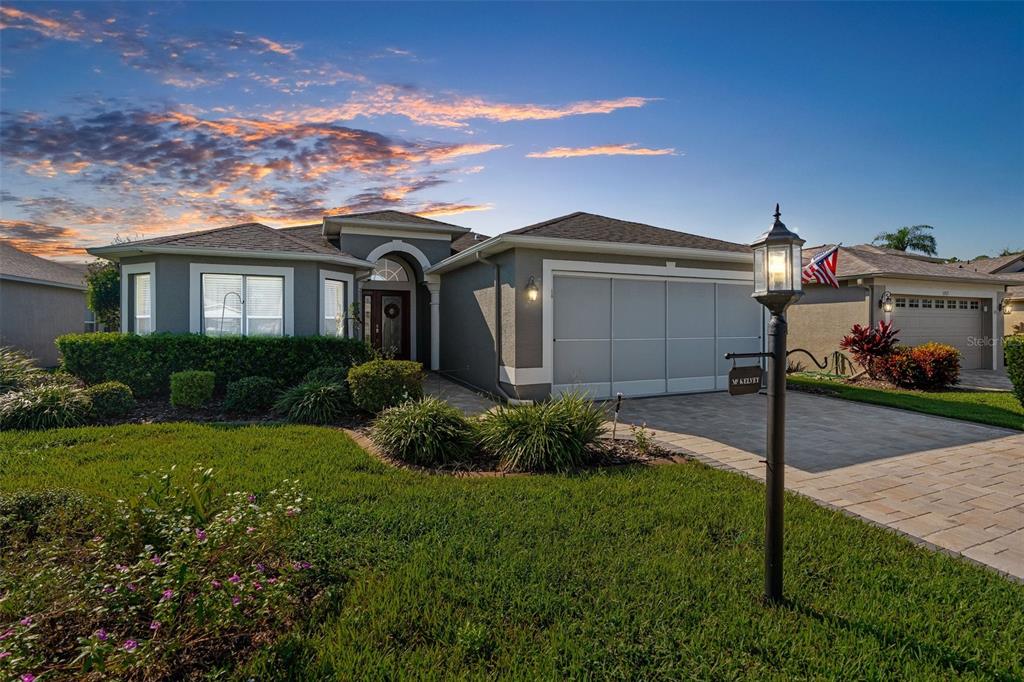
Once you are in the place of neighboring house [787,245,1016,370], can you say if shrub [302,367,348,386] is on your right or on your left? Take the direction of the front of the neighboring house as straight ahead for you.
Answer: on your right

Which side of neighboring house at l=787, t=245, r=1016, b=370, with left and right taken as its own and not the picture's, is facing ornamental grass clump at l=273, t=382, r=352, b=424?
right

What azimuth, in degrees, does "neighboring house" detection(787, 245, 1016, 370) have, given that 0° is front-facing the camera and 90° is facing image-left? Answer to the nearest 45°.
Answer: approximately 315°

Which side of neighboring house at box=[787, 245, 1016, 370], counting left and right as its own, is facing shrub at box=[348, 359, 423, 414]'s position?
right

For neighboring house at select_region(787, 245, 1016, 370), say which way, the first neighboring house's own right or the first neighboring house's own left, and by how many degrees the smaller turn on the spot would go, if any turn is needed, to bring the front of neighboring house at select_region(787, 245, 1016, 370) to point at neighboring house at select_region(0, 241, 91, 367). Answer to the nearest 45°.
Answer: approximately 90° to the first neighboring house's own right

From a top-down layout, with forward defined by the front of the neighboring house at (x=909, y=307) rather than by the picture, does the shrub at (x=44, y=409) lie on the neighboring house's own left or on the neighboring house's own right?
on the neighboring house's own right

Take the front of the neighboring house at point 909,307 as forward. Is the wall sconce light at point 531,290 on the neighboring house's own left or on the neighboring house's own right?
on the neighboring house's own right

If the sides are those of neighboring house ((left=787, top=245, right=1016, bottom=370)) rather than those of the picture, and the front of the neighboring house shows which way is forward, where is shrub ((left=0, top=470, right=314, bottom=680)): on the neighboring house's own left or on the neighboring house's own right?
on the neighboring house's own right

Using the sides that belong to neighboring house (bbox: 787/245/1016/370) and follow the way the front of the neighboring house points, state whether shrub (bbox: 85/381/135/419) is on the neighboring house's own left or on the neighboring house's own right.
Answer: on the neighboring house's own right

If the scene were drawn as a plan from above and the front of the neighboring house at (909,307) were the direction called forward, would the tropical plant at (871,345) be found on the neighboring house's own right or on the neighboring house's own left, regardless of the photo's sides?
on the neighboring house's own right

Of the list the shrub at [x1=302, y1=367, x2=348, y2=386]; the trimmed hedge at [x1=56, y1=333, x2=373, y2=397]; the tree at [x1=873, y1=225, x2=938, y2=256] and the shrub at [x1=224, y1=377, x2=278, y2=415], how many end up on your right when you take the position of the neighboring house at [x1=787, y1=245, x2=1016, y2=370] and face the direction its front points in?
3
